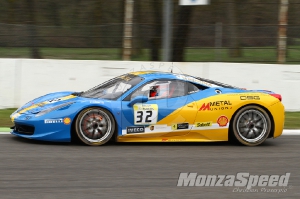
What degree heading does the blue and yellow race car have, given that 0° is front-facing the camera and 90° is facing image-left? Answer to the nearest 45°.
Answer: approximately 90°
